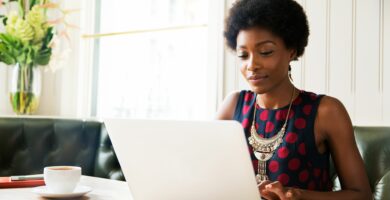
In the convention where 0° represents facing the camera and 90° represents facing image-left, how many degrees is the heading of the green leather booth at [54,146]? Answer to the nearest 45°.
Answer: approximately 0°

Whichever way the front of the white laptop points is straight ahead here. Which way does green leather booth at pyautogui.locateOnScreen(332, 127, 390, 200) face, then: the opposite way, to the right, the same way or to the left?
the opposite way

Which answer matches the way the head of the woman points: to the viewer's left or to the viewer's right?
to the viewer's left

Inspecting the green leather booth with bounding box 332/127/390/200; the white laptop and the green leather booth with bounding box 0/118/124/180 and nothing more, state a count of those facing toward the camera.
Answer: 2

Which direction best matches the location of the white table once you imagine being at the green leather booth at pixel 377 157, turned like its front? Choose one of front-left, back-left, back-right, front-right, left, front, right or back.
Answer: front-right

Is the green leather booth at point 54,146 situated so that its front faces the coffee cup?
yes

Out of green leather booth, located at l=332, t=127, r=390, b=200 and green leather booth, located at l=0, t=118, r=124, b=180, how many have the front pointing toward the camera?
2

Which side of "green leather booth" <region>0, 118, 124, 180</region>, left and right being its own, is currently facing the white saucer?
front

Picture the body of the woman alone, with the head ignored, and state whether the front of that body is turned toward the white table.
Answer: yes

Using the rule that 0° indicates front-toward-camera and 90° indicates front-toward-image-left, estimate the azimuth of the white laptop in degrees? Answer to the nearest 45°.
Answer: approximately 225°

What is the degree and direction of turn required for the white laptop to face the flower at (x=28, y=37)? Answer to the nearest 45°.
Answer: approximately 90° to its left

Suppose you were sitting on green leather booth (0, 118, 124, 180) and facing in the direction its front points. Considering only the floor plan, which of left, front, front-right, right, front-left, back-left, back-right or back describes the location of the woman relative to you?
front-left
